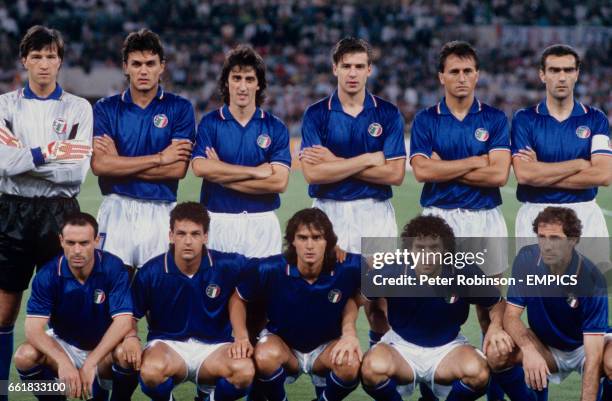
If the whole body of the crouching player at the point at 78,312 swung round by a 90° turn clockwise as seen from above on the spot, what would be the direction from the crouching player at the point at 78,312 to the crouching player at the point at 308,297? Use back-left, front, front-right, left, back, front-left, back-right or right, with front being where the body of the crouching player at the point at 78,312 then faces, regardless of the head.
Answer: back

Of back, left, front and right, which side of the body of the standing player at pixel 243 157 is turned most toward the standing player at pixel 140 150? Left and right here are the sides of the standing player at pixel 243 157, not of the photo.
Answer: right

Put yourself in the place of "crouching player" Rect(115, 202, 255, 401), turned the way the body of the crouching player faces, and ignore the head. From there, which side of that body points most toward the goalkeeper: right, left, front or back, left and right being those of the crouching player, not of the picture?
right

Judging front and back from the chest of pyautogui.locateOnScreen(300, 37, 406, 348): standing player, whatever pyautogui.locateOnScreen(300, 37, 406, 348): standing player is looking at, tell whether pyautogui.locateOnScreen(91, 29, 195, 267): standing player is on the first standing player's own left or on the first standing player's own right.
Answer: on the first standing player's own right

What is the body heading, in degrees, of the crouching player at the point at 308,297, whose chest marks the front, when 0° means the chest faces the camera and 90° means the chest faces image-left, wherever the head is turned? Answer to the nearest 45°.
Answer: approximately 0°
